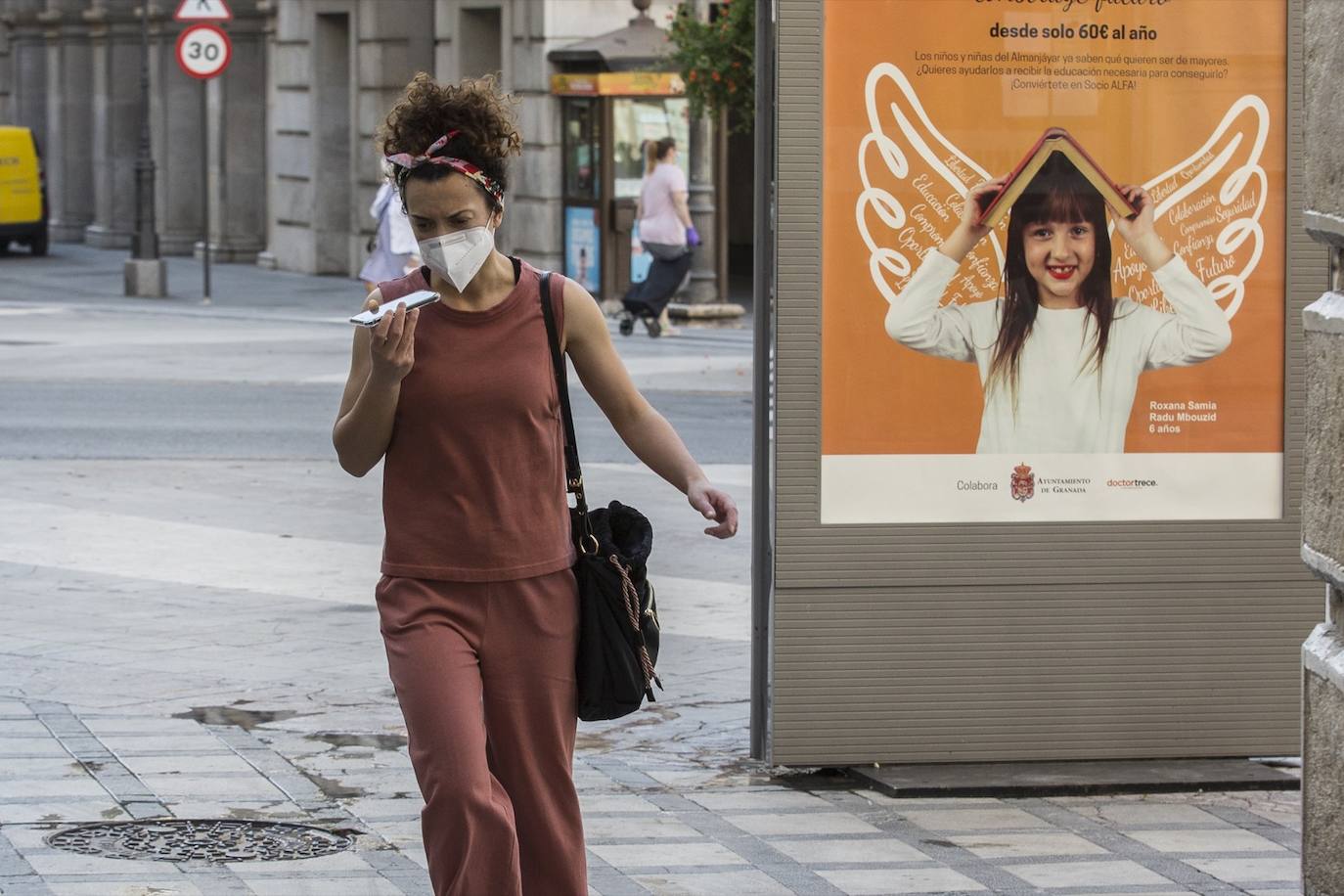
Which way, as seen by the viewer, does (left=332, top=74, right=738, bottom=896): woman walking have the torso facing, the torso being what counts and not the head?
toward the camera

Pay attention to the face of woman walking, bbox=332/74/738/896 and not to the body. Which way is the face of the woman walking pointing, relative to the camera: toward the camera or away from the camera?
toward the camera

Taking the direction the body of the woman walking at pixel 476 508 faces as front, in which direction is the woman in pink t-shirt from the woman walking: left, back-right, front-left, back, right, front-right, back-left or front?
back

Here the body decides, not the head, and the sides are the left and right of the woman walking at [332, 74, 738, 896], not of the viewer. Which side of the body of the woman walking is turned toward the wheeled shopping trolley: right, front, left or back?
back

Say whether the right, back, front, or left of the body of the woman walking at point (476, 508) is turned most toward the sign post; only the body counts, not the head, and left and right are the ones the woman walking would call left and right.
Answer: back

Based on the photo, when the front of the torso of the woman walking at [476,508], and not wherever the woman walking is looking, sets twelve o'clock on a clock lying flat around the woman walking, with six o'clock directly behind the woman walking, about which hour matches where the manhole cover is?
The manhole cover is roughly at 5 o'clock from the woman walking.

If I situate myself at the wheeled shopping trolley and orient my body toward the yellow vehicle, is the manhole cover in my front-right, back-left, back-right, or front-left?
back-left
